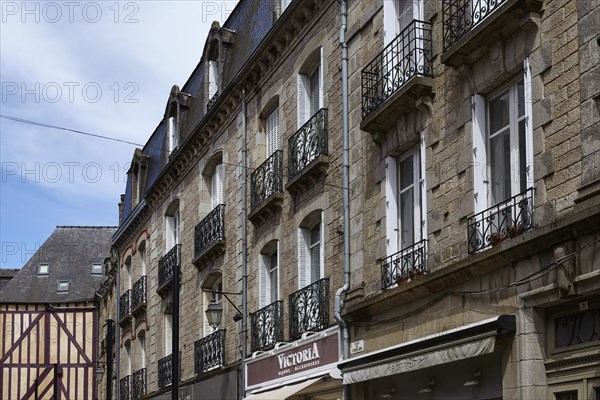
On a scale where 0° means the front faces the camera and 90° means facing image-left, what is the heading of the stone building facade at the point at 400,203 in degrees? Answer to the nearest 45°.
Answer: approximately 45°

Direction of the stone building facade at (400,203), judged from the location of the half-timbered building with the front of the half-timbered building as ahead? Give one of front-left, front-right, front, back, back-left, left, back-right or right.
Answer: front

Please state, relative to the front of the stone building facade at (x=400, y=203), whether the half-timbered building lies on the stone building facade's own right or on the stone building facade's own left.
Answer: on the stone building facade's own right

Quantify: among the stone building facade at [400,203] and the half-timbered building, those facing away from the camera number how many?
0

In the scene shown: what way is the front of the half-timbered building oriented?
toward the camera
